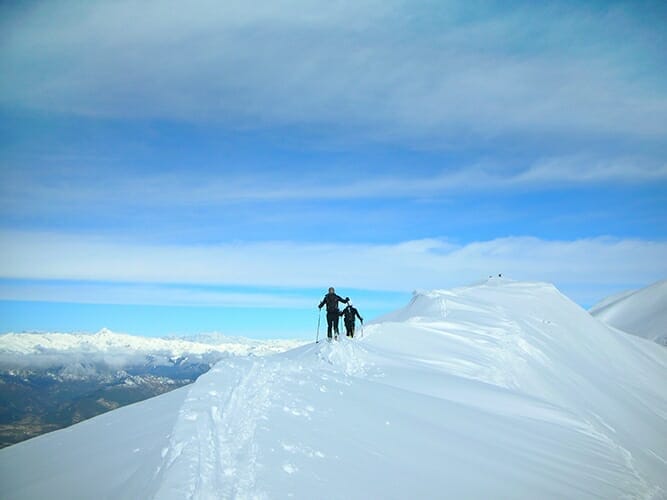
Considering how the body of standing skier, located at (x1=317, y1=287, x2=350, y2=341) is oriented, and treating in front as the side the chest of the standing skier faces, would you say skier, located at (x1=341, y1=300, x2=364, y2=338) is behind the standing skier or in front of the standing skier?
in front

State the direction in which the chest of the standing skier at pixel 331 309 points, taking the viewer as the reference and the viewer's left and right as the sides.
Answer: facing away from the viewer
